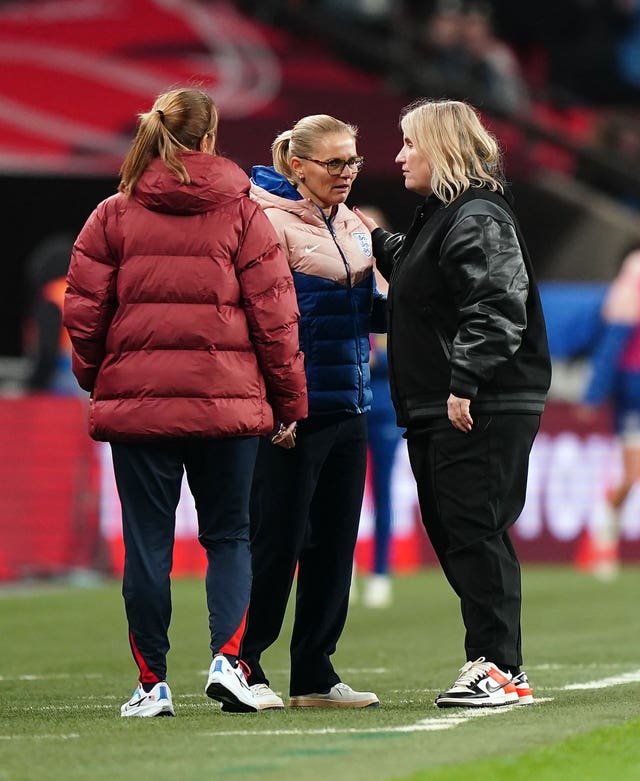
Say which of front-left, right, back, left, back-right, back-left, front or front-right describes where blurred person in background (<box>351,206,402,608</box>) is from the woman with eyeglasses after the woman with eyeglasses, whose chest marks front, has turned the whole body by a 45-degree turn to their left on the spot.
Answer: left

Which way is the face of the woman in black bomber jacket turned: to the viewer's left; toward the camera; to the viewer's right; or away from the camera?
to the viewer's left

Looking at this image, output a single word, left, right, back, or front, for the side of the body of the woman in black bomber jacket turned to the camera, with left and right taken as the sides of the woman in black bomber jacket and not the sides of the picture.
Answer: left

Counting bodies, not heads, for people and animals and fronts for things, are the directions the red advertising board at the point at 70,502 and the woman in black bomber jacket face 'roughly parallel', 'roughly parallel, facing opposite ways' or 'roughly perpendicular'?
roughly perpendicular

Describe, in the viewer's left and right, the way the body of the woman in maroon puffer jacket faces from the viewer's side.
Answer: facing away from the viewer

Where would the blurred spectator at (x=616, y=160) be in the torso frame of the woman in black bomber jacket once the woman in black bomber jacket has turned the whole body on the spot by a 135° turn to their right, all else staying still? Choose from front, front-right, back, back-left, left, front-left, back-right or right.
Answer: front-left

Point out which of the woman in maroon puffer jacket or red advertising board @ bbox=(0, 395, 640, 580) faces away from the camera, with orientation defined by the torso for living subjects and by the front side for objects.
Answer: the woman in maroon puffer jacket

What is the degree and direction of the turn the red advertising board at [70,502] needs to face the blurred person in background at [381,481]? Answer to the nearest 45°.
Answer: approximately 45° to its left

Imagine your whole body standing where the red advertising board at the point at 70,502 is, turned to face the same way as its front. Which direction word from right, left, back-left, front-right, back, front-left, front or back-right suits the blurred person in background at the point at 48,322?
back

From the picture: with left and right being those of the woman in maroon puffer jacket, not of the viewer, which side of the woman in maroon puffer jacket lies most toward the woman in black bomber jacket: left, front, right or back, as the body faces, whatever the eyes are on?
right

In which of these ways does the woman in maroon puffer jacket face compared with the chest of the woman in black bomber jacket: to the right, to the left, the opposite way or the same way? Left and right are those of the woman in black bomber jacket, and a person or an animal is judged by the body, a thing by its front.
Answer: to the right

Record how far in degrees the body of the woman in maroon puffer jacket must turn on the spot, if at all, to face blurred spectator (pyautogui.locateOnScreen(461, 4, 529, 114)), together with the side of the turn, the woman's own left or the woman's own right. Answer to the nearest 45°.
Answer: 0° — they already face them
